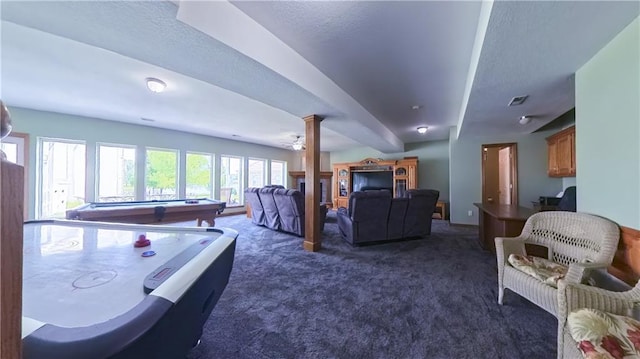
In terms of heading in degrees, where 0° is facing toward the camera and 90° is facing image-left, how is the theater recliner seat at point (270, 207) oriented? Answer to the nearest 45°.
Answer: approximately 225°

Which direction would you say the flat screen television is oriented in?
toward the camera

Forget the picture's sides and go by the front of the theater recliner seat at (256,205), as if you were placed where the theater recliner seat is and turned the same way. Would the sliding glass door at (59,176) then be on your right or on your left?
on your left

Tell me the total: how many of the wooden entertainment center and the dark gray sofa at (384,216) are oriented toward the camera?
1

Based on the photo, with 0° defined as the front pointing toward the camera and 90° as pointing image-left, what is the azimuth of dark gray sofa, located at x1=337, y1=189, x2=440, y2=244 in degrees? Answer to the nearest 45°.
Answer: approximately 135°

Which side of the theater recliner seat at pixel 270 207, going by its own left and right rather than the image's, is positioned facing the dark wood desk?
right

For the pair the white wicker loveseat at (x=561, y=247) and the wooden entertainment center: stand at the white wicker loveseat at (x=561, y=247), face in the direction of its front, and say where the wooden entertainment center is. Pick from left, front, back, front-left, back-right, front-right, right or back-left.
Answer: right

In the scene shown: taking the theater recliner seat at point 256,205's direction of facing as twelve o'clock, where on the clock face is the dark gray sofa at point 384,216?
The dark gray sofa is roughly at 3 o'clock from the theater recliner seat.

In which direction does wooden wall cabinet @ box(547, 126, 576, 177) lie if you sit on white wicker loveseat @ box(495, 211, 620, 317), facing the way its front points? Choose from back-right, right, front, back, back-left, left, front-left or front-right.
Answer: back-right

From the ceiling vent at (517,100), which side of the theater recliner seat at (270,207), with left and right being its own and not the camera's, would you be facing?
right

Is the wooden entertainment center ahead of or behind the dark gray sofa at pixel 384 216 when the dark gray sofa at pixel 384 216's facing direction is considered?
ahead

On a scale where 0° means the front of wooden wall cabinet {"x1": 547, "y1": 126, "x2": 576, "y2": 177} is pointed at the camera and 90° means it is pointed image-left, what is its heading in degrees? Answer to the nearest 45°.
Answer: approximately 45°

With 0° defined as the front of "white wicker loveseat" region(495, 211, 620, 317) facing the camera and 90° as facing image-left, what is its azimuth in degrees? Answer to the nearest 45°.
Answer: approximately 45°

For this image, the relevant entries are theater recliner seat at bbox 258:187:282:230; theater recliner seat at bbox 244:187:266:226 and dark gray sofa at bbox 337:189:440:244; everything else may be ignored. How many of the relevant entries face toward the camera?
0

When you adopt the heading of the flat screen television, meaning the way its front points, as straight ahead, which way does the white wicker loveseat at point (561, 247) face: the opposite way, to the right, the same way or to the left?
to the right

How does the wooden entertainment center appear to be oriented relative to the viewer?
toward the camera

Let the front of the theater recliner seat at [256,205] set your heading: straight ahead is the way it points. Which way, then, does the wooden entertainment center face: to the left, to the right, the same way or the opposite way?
the opposite way
